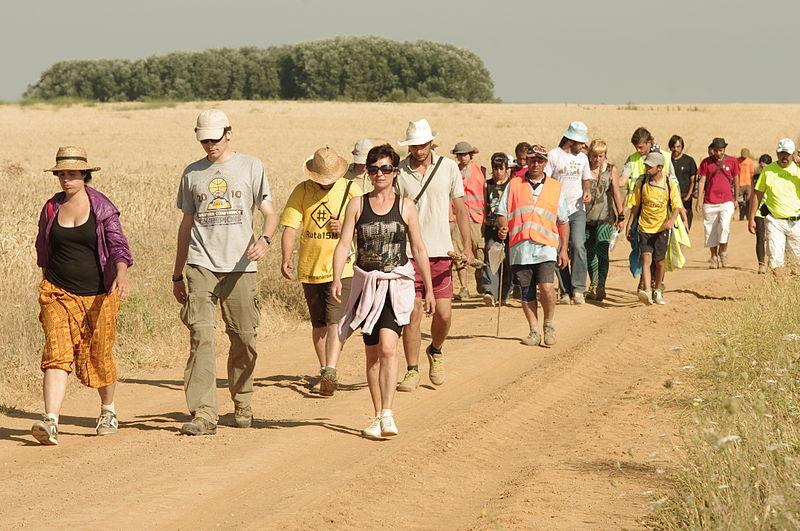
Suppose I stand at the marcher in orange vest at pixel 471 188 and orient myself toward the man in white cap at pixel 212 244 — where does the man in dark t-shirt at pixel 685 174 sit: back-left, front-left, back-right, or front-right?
back-left

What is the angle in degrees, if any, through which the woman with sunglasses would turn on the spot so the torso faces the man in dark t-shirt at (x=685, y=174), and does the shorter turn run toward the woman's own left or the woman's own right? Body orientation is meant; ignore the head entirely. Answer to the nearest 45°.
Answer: approximately 135° to the woman's own left

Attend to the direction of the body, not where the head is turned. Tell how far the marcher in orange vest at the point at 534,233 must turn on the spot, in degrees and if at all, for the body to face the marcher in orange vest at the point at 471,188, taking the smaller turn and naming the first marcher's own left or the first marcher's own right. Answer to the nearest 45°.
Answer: approximately 180°

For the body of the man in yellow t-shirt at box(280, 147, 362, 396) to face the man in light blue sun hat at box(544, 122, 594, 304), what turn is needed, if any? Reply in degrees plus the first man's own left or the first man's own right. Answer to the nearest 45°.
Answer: approximately 135° to the first man's own left

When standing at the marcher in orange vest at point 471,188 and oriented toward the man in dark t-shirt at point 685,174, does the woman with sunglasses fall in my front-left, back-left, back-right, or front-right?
back-right

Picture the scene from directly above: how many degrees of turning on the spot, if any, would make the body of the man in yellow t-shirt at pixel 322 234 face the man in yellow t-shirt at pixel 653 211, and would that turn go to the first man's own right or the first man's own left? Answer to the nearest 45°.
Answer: approximately 135° to the first man's own left

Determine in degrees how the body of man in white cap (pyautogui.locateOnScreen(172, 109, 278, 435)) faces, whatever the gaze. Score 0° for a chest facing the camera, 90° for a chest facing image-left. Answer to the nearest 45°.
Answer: approximately 0°

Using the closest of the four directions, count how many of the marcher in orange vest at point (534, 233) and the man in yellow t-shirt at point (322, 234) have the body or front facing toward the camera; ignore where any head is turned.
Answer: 2

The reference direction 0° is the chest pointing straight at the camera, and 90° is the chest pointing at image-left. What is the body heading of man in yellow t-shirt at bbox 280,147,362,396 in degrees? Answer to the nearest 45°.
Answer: approximately 0°

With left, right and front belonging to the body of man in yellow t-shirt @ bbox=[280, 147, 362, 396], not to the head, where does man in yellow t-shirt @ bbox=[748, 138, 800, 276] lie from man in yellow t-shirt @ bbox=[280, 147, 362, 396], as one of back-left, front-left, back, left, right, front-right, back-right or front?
back-left
